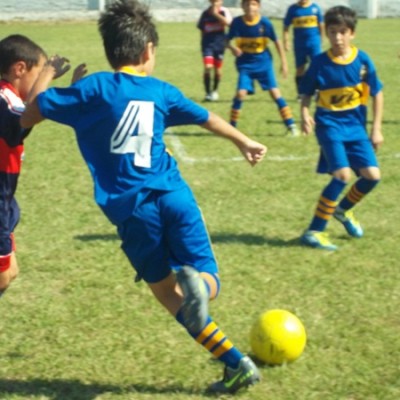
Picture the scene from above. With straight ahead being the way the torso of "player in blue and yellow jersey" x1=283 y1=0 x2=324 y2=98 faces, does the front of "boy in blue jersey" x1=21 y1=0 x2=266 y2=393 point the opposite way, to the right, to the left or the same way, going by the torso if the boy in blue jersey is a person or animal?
the opposite way

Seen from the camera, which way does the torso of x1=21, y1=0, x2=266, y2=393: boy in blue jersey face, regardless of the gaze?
away from the camera

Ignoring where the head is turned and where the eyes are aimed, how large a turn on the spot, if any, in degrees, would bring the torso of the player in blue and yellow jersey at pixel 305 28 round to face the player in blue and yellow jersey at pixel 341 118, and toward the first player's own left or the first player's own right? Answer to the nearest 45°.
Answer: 0° — they already face them

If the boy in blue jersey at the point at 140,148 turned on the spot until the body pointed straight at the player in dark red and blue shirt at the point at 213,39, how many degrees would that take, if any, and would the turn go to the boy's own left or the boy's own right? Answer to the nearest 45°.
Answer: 0° — they already face them

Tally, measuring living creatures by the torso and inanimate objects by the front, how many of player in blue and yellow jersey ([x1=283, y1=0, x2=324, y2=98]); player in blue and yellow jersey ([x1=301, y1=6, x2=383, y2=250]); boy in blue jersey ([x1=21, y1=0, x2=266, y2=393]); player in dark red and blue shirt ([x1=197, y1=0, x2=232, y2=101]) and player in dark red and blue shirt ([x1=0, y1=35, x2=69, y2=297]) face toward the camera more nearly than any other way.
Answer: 3

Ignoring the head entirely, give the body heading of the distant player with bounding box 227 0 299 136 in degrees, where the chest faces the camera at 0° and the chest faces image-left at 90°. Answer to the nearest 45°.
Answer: approximately 0°

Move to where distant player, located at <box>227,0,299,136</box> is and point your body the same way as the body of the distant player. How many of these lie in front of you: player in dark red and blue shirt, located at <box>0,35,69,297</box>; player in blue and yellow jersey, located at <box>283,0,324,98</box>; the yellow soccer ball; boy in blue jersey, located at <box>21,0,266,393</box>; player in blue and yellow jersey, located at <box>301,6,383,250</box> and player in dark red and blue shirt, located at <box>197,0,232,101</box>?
4

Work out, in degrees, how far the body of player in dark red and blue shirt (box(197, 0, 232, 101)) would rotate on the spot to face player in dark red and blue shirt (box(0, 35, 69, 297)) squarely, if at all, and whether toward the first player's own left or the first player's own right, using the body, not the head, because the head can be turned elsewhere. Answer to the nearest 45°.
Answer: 0° — they already face them
